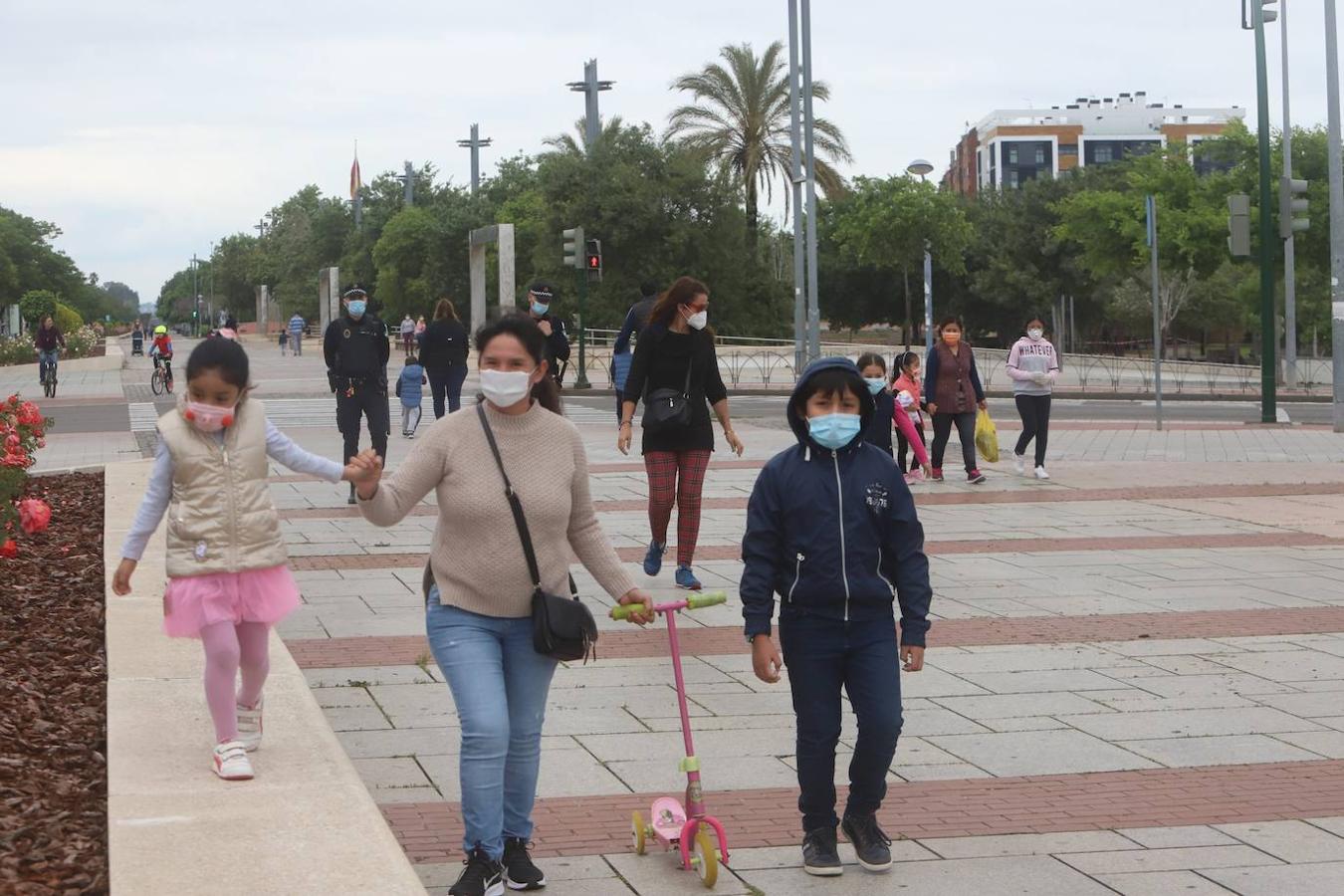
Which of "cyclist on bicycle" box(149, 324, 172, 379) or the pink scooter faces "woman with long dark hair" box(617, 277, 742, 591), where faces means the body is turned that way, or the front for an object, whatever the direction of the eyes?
the cyclist on bicycle

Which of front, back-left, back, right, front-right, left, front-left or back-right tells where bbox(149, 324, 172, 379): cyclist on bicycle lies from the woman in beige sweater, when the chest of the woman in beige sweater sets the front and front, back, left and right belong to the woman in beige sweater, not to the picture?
back

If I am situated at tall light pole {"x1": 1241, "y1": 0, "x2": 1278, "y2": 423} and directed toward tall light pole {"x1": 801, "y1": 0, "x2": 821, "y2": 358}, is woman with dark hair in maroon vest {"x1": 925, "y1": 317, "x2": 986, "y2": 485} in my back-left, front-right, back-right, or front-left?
back-left

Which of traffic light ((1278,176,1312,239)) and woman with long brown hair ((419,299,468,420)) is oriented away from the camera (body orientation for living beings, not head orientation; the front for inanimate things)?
the woman with long brown hair

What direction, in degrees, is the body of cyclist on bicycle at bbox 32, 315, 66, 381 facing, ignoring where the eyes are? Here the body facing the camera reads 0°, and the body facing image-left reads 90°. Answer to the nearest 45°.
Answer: approximately 0°

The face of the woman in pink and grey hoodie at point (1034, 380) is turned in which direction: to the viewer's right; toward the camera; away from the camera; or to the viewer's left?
toward the camera

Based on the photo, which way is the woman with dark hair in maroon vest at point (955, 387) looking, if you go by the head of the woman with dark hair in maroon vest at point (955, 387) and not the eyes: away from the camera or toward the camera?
toward the camera

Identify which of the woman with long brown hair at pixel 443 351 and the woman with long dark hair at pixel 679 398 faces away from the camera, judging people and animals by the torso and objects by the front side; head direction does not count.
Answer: the woman with long brown hair at pixel 443 351

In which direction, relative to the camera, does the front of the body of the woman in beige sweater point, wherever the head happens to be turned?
toward the camera

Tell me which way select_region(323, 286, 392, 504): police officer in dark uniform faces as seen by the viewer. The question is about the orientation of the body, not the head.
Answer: toward the camera

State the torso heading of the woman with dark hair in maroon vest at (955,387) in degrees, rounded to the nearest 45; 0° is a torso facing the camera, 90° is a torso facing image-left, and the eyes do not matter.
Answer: approximately 0°

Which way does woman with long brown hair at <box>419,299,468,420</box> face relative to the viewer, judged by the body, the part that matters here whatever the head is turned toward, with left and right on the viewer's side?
facing away from the viewer

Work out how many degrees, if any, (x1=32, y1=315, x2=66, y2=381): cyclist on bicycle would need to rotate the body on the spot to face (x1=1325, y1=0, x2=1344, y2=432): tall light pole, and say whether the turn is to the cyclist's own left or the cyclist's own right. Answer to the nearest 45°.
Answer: approximately 45° to the cyclist's own left

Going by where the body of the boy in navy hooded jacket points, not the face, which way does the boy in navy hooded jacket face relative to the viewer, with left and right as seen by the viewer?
facing the viewer

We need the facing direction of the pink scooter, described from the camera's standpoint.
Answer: facing the viewer and to the right of the viewer

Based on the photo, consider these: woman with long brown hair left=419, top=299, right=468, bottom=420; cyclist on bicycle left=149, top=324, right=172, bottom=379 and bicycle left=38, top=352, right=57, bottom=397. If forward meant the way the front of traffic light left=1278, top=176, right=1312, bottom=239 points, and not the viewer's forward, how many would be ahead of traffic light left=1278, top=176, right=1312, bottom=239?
0
